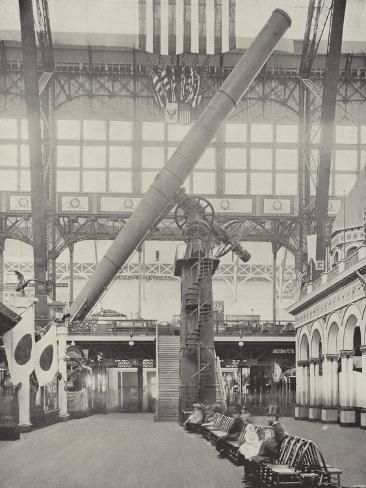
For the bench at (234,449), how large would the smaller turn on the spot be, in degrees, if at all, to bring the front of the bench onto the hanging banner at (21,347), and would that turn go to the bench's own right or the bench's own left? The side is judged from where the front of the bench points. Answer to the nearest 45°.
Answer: approximately 90° to the bench's own right

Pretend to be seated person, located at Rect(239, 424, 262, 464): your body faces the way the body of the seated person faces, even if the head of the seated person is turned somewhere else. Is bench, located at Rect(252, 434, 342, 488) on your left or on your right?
on your left

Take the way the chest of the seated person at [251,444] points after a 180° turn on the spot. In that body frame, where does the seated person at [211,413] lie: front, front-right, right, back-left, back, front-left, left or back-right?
front-left

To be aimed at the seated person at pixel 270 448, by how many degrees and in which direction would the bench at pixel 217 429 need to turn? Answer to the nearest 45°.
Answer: approximately 45° to its left

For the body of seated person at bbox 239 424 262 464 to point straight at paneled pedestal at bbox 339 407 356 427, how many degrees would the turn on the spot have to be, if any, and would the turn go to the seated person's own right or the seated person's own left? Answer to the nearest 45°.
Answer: approximately 135° to the seated person's own right

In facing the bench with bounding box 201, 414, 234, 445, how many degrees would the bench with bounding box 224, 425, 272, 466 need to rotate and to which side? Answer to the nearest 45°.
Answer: approximately 135° to its right

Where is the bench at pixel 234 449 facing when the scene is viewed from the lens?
facing the viewer and to the left of the viewer

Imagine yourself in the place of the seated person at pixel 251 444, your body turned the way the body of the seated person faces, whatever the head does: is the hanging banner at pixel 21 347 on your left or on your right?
on your right

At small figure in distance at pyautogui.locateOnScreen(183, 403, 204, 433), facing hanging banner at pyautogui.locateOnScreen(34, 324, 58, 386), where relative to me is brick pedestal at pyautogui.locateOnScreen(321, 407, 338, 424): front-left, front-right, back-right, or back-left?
back-right

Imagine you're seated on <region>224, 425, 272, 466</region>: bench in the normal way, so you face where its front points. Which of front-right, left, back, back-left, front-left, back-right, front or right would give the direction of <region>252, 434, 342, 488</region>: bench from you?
front-left

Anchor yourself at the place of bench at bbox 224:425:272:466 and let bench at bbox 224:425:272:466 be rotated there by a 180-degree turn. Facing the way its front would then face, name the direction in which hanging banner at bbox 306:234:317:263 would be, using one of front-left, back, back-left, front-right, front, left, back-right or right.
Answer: front-left

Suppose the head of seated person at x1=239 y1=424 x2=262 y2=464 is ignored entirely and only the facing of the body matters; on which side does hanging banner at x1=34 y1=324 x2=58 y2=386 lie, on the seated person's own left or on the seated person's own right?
on the seated person's own right
